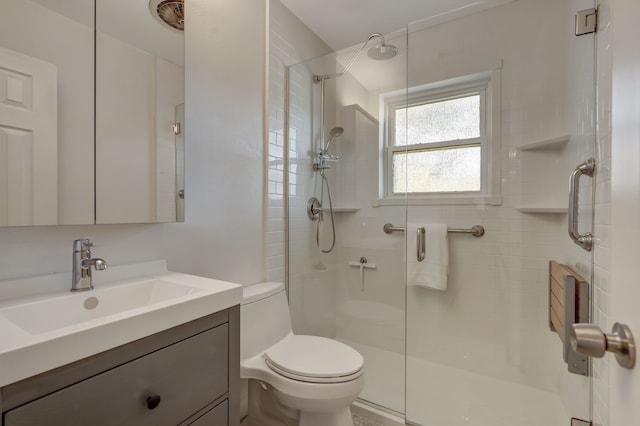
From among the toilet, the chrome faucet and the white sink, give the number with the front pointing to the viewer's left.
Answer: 0

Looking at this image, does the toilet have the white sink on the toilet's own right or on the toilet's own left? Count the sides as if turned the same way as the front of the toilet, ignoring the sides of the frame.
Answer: on the toilet's own right

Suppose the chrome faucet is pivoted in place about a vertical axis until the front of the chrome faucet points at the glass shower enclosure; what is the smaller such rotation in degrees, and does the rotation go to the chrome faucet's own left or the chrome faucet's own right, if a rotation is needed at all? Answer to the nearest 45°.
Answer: approximately 45° to the chrome faucet's own left

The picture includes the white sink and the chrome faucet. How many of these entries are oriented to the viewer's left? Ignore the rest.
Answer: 0

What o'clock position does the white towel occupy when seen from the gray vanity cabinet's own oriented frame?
The white towel is roughly at 10 o'clock from the gray vanity cabinet.

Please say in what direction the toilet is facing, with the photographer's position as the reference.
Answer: facing the viewer and to the right of the viewer

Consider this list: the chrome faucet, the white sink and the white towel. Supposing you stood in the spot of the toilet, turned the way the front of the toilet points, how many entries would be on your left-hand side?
1

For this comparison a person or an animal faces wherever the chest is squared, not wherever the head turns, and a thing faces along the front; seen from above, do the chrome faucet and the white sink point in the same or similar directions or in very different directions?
same or similar directions

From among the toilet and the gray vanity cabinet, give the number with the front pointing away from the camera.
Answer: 0

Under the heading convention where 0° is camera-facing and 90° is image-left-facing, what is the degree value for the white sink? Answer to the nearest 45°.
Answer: approximately 315°

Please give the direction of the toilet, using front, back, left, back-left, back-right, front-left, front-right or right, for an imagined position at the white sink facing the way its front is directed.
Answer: front-left
